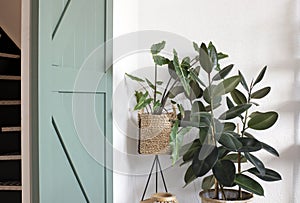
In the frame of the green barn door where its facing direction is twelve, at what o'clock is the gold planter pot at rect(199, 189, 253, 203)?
The gold planter pot is roughly at 9 o'clock from the green barn door.

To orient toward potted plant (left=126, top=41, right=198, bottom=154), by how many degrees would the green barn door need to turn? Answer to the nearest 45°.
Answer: approximately 90° to its left

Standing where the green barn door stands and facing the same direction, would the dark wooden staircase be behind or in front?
behind
